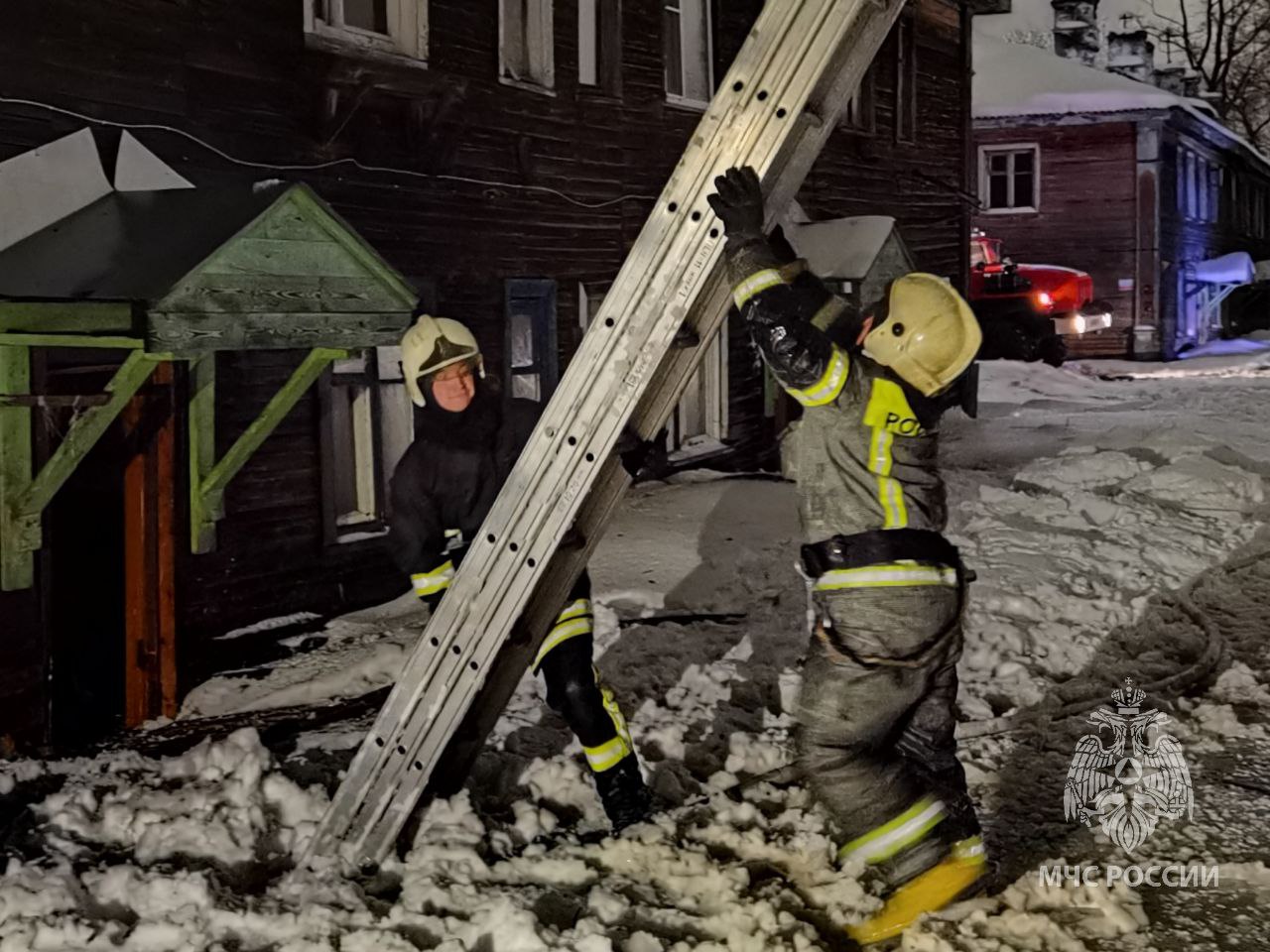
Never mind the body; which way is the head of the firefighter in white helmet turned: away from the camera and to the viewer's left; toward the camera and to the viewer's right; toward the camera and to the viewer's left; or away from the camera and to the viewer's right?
toward the camera and to the viewer's right

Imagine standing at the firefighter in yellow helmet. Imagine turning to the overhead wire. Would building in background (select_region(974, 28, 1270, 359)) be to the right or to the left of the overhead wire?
right

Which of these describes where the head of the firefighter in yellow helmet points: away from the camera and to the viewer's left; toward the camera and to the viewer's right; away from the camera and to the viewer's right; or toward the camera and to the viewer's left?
away from the camera and to the viewer's left

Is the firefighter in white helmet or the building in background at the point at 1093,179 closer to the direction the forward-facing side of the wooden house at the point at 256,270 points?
the firefighter in white helmet

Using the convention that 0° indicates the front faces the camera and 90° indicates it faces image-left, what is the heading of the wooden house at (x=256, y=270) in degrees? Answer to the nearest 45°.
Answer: approximately 315°

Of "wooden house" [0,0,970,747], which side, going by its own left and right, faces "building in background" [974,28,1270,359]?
left

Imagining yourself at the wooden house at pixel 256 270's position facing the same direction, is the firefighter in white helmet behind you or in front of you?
in front

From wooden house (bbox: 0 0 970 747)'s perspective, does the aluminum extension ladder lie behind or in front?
in front

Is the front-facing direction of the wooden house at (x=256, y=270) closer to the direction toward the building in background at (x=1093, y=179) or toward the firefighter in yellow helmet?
the firefighter in yellow helmet
